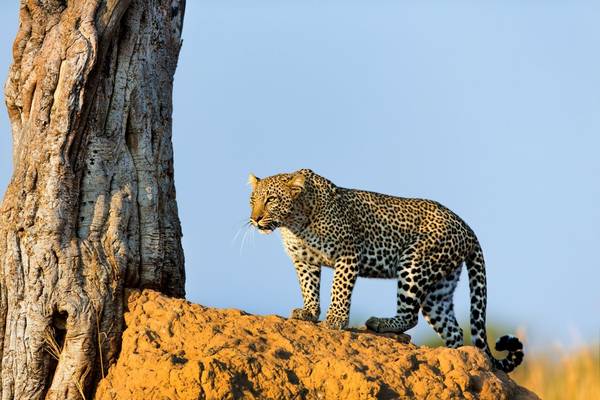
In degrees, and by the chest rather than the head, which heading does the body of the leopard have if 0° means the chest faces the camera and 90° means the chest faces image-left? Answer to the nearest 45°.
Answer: approximately 90°

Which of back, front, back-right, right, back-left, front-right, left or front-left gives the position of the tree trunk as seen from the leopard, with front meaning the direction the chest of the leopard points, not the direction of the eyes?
front-left
